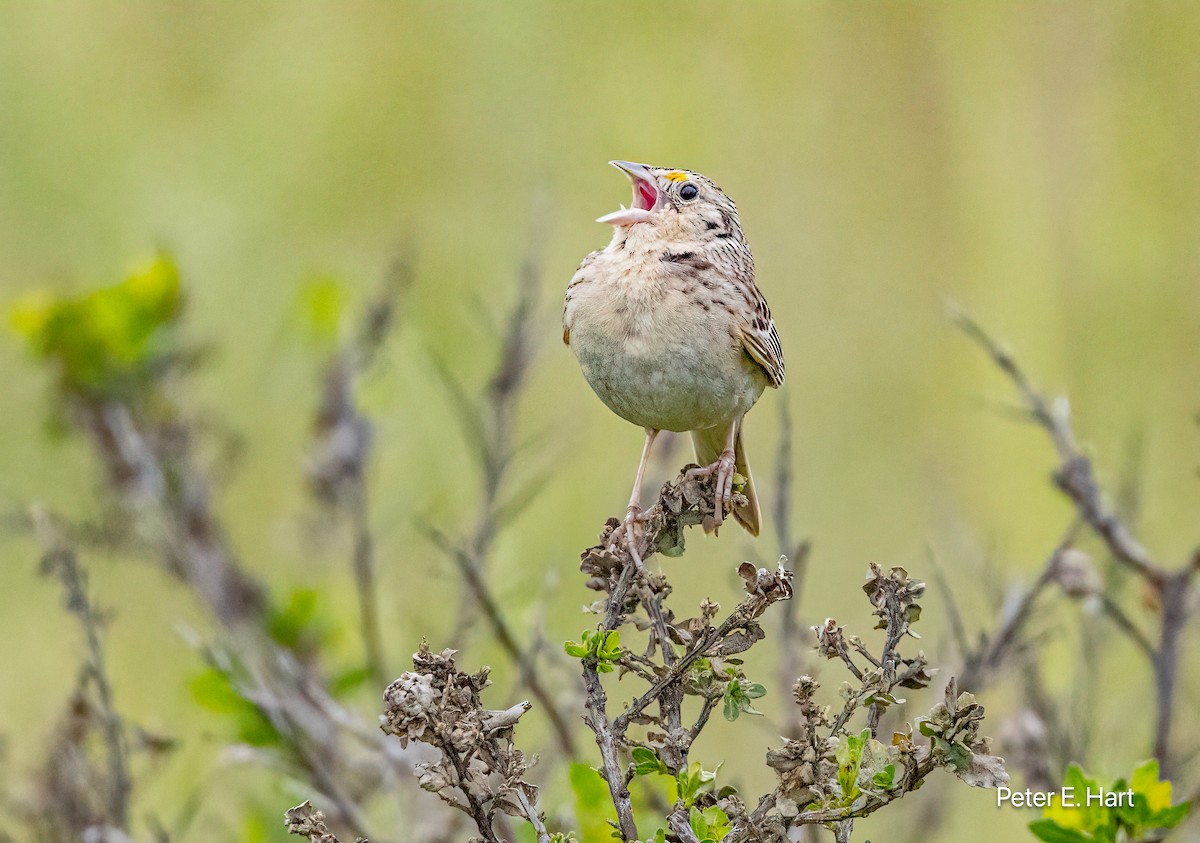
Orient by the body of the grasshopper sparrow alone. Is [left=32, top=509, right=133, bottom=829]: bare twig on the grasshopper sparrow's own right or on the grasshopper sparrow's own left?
on the grasshopper sparrow's own right

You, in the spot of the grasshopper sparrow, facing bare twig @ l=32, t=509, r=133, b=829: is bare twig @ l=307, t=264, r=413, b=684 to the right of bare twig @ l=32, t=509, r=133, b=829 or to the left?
right

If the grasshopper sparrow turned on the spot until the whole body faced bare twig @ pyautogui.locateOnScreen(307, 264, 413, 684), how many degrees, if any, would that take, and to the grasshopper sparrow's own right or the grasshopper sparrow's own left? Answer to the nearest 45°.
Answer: approximately 90° to the grasshopper sparrow's own right

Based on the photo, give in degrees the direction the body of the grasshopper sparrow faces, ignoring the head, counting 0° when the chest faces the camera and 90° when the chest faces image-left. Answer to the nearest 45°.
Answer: approximately 45°
